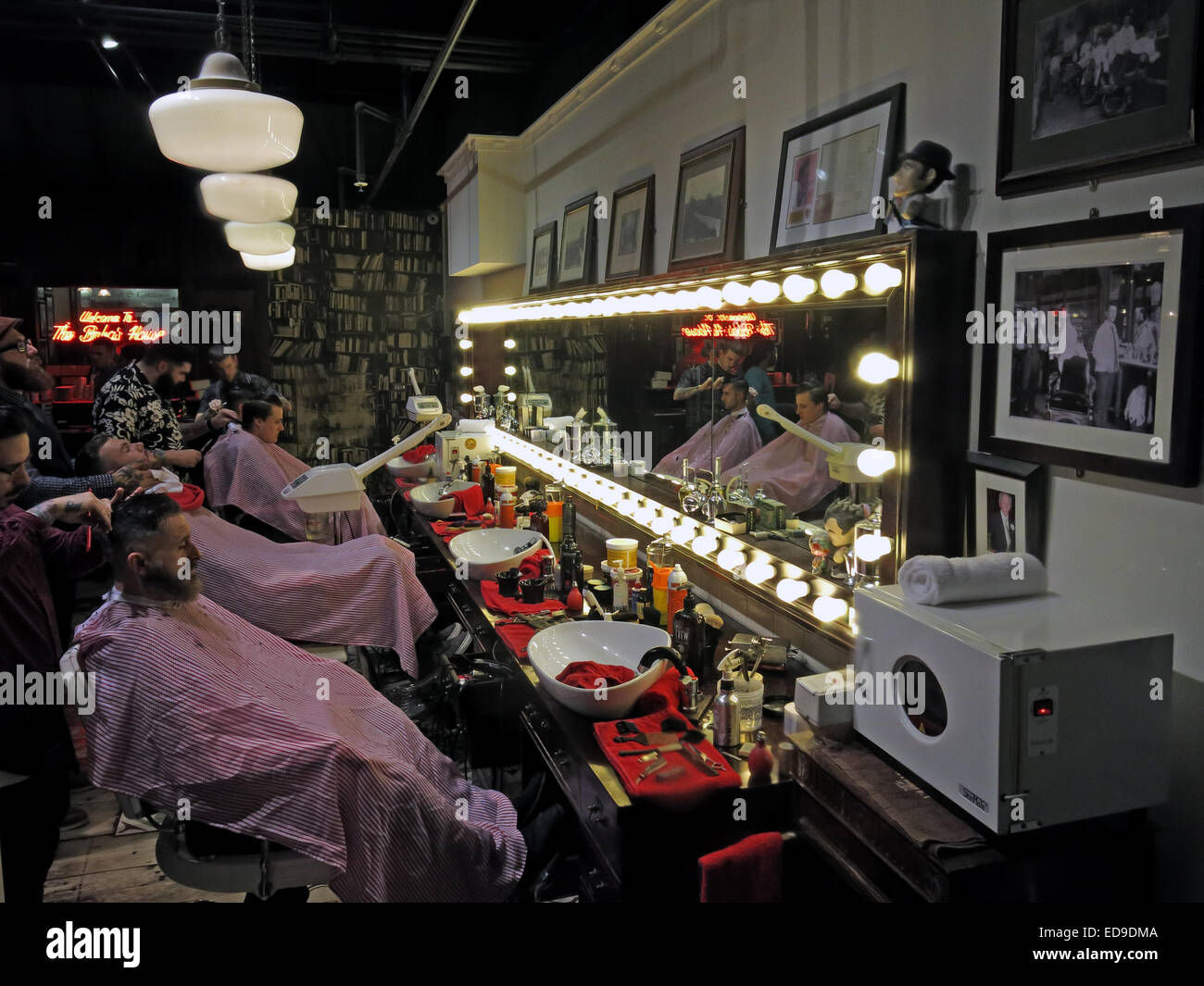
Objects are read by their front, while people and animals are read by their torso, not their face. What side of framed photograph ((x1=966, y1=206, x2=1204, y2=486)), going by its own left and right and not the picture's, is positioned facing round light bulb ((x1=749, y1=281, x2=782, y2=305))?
right

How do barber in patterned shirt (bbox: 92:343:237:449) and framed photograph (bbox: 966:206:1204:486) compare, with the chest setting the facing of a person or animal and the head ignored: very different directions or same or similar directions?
very different directions

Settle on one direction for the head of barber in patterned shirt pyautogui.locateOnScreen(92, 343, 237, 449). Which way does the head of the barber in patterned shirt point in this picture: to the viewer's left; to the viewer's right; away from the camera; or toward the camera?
to the viewer's right

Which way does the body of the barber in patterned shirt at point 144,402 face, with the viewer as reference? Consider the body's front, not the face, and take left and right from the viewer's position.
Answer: facing to the right of the viewer

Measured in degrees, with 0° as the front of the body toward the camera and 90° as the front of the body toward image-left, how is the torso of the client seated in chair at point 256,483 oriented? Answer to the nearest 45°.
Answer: approximately 270°

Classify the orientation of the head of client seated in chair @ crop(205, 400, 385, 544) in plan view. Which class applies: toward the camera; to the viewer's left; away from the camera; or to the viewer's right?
to the viewer's right

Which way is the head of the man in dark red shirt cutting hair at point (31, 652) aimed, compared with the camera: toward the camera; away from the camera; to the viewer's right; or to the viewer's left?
to the viewer's right

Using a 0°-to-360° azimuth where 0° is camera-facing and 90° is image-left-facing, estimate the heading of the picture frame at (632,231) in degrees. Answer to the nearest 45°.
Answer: approximately 45°
